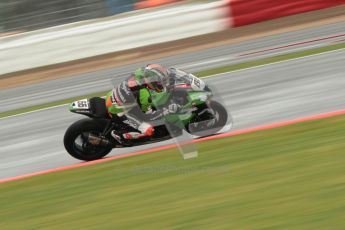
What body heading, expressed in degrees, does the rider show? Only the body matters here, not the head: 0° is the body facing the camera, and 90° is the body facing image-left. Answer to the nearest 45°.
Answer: approximately 270°

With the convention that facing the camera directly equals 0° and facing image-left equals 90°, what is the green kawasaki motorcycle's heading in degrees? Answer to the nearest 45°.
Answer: approximately 270°
